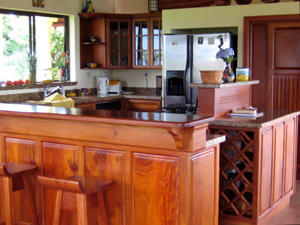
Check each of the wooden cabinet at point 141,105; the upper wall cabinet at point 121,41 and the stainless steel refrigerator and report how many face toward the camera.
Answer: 3

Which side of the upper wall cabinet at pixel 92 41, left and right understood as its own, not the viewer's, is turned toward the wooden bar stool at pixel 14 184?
front

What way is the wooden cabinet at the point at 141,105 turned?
toward the camera

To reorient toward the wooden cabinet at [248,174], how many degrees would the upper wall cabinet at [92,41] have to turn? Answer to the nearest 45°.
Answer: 0° — it already faces it

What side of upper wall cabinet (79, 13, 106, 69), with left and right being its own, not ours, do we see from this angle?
front

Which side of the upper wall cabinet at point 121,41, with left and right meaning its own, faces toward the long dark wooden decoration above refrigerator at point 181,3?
left

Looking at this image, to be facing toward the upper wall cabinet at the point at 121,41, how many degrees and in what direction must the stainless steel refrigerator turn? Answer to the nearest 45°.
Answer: approximately 135° to its right

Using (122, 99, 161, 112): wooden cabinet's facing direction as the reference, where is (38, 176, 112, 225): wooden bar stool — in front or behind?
in front

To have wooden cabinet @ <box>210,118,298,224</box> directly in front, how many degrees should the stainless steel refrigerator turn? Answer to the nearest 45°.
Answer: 0° — it already faces it

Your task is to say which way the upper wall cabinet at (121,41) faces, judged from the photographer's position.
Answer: facing the viewer
